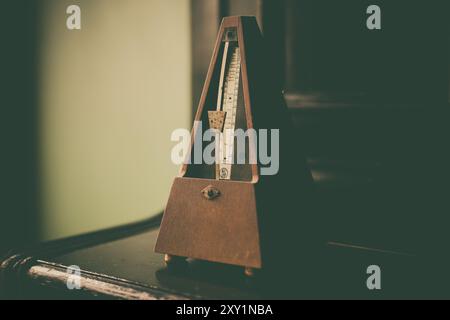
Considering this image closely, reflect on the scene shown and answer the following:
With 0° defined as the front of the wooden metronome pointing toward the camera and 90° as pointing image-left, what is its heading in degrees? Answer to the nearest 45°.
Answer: approximately 45°
